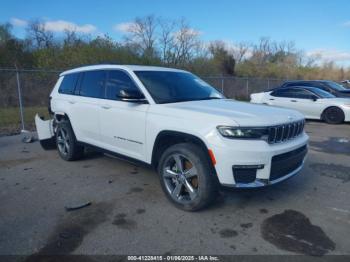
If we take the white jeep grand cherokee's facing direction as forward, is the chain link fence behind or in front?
behind

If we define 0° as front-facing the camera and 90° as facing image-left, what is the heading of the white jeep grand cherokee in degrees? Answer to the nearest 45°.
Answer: approximately 315°

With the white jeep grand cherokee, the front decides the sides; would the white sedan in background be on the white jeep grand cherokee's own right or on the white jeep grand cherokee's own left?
on the white jeep grand cherokee's own left
